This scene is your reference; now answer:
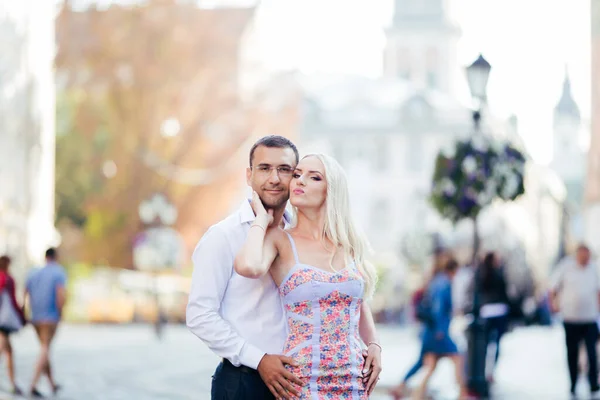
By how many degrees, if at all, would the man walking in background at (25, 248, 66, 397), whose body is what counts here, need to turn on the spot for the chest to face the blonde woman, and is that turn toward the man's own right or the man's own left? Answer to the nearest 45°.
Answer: approximately 180°

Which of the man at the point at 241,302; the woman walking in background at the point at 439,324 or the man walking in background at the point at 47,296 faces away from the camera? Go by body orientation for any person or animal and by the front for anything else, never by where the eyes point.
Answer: the man walking in background

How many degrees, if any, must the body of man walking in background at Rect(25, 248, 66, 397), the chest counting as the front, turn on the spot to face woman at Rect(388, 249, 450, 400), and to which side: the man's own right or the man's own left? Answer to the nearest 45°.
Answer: approximately 90° to the man's own right

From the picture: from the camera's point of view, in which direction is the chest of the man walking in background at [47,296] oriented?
away from the camera

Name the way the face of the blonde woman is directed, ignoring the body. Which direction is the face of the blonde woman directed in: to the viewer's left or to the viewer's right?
to the viewer's left
